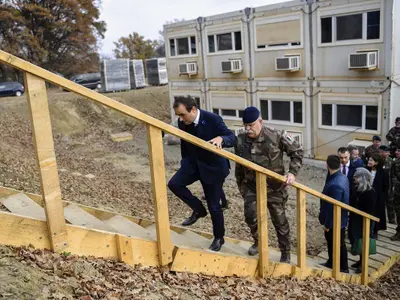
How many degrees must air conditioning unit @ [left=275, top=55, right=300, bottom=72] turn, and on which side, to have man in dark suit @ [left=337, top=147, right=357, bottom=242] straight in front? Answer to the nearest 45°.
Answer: approximately 45° to its left

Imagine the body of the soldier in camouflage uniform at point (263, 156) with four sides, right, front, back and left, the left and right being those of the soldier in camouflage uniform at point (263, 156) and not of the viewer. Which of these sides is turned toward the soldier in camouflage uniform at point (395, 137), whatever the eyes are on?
back

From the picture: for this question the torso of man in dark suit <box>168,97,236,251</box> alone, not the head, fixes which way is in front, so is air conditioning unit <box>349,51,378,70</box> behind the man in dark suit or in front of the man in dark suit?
behind

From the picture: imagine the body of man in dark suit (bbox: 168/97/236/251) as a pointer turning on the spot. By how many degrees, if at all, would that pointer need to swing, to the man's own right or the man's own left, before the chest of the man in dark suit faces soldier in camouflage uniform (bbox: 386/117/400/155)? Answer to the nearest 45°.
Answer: approximately 180°

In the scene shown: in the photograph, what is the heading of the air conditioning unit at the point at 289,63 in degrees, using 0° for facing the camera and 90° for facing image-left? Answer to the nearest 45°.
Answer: approximately 45°

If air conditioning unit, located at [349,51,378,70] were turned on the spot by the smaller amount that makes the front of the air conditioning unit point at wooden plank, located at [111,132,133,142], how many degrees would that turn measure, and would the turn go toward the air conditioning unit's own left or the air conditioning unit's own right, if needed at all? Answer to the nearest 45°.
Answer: approximately 45° to the air conditioning unit's own right

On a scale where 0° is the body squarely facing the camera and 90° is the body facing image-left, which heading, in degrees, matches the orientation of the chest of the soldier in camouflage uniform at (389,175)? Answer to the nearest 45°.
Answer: approximately 45°

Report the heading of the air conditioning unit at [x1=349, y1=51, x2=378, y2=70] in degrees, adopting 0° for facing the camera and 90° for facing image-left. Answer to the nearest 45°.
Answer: approximately 45°

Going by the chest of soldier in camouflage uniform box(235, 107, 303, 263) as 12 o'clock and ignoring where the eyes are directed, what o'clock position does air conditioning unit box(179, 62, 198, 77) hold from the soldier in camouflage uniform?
The air conditioning unit is roughly at 4 o'clock from the soldier in camouflage uniform.

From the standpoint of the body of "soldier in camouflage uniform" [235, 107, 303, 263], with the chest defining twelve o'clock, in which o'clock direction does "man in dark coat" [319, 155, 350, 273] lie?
The man in dark coat is roughly at 6 o'clock from the soldier in camouflage uniform.

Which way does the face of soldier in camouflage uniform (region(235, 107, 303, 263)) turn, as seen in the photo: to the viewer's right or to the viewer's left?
to the viewer's left

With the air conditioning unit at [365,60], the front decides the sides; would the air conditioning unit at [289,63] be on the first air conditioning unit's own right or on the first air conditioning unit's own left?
on the first air conditioning unit's own right

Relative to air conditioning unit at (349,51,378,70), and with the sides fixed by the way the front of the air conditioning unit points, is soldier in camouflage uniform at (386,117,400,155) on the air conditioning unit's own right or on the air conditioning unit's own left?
on the air conditioning unit's own left

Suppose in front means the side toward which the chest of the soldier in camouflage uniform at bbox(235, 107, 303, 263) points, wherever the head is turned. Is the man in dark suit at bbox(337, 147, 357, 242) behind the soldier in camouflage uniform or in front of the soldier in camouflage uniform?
behind
